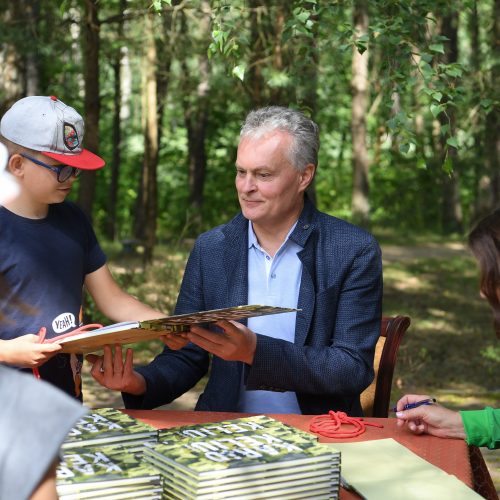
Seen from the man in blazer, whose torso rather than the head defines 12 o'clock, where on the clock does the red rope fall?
The red rope is roughly at 10 o'clock from the man in blazer.

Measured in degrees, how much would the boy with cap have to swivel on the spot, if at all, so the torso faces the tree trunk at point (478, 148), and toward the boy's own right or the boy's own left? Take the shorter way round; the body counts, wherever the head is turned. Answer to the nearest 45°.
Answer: approximately 90° to the boy's own left

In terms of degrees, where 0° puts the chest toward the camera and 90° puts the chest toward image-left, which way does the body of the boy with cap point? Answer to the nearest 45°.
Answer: approximately 315°

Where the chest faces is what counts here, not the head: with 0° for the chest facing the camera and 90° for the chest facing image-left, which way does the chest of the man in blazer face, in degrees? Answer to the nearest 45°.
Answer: approximately 45°

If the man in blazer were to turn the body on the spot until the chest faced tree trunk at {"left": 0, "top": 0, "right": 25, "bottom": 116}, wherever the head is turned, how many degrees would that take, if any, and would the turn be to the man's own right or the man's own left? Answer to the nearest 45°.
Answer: approximately 135° to the man's own right

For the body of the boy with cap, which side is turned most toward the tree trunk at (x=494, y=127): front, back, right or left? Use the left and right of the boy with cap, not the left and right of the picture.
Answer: left

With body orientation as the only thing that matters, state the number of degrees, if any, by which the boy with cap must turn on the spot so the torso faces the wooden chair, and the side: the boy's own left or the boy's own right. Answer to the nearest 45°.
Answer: approximately 45° to the boy's own left

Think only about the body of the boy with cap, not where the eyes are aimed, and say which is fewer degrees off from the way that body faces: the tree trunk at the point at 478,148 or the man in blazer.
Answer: the man in blazer

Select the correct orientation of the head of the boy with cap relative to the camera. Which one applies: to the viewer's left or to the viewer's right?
to the viewer's right

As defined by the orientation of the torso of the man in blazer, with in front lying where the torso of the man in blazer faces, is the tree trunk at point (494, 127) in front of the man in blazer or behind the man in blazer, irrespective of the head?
behind

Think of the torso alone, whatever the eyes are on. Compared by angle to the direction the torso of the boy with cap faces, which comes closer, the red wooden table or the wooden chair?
the red wooden table

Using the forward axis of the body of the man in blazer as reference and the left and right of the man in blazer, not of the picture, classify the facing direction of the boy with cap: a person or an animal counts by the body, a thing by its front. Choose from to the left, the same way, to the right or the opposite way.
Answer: to the left

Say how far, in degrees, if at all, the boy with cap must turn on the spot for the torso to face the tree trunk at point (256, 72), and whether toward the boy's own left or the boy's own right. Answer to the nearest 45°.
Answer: approximately 135° to the boy's own left
